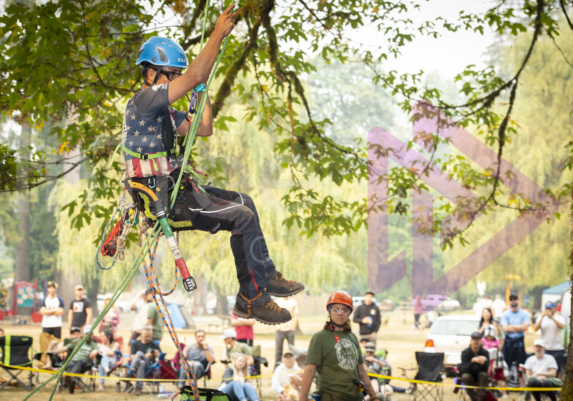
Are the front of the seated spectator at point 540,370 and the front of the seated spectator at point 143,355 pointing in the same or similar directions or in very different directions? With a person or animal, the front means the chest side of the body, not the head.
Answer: same or similar directions

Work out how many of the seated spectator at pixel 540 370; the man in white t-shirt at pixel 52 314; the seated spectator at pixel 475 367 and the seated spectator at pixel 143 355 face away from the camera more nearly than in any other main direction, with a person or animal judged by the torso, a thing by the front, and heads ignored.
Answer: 0

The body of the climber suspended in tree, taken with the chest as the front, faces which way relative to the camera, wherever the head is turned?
to the viewer's right

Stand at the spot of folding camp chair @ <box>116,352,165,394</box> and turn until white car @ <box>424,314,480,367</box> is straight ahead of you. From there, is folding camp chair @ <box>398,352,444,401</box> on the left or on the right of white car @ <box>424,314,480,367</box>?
right

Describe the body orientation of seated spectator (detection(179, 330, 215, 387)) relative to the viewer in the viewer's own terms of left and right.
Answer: facing the viewer

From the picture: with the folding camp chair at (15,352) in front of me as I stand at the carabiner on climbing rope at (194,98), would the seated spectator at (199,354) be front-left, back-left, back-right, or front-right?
front-right

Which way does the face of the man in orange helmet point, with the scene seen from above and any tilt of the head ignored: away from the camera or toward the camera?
toward the camera

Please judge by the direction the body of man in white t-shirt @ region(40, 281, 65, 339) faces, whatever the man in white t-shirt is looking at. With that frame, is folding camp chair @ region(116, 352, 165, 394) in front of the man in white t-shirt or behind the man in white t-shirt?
in front

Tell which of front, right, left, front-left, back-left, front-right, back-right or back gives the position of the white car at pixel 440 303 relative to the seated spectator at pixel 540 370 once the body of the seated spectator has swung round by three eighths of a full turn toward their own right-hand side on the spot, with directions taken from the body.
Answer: front-right

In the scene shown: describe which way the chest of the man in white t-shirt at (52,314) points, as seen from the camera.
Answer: toward the camera

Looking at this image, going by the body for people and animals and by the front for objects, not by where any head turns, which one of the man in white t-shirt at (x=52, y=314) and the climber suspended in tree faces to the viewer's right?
the climber suspended in tree

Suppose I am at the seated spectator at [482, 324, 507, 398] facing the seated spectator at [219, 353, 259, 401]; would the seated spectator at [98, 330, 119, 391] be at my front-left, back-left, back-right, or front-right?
front-right

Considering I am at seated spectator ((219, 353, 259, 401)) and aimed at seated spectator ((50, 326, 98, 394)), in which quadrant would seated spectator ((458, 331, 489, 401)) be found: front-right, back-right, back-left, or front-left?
back-right

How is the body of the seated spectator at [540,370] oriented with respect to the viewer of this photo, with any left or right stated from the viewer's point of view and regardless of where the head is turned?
facing the viewer

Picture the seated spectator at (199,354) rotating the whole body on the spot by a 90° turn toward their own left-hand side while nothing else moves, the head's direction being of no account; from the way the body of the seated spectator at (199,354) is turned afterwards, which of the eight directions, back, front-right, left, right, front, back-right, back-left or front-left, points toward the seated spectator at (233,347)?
front-right
